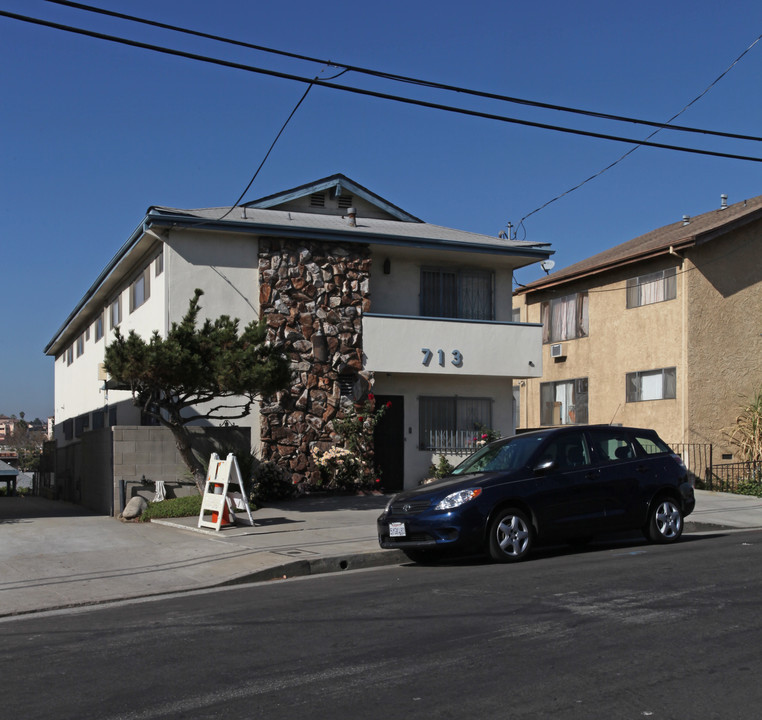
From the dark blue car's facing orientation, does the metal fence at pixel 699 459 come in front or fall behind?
behind

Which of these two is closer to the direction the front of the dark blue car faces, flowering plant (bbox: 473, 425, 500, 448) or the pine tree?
the pine tree

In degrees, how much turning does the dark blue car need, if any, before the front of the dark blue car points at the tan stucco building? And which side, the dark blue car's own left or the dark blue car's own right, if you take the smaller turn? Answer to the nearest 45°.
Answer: approximately 135° to the dark blue car's own right

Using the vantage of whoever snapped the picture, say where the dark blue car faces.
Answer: facing the viewer and to the left of the viewer

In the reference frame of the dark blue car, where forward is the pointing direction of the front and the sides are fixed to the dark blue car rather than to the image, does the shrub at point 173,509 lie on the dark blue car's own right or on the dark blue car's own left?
on the dark blue car's own right

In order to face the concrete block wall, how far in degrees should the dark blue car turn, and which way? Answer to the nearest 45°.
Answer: approximately 90° to its right
